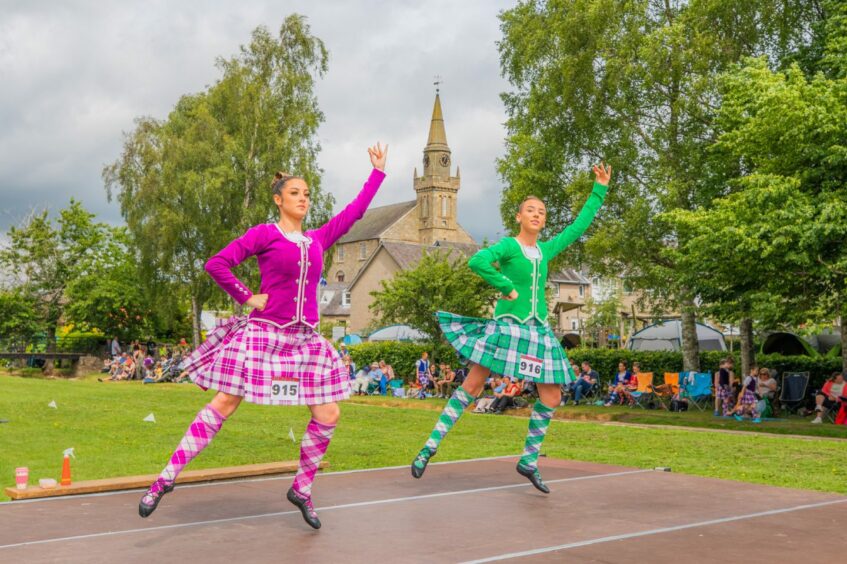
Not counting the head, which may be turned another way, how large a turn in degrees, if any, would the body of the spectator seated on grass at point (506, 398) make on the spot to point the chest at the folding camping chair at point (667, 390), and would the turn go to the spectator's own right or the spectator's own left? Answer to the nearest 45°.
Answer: approximately 135° to the spectator's own left

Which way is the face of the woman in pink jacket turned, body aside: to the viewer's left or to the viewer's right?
to the viewer's right
